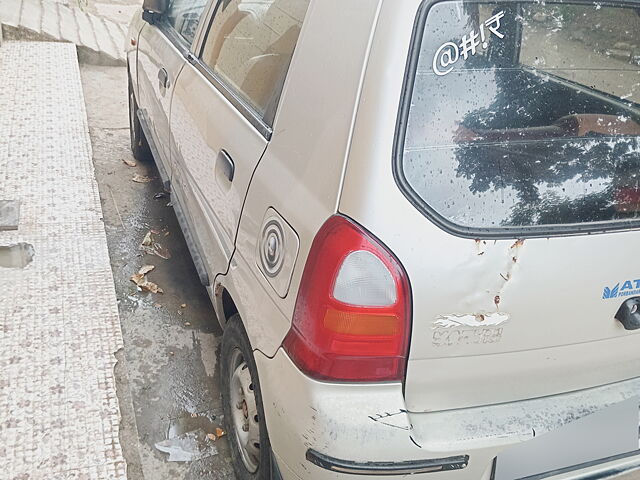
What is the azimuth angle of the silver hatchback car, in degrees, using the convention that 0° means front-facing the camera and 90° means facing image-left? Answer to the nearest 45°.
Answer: approximately 135°

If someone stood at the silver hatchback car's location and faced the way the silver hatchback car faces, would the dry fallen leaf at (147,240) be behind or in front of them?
in front
